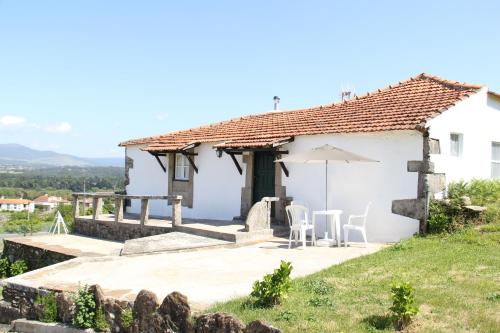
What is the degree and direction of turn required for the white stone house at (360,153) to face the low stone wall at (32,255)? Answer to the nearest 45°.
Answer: approximately 45° to its right

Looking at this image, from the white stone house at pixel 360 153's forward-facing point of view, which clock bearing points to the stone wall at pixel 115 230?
The stone wall is roughly at 2 o'clock from the white stone house.

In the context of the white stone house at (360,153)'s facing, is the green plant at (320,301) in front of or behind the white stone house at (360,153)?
in front

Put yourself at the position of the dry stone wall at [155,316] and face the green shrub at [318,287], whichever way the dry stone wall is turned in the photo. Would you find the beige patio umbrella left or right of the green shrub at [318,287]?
left

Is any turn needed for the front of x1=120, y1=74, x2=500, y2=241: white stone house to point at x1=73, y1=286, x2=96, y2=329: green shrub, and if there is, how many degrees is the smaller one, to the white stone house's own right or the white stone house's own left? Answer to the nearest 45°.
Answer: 0° — it already faces it

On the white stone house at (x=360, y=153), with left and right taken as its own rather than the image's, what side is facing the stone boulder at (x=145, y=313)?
front

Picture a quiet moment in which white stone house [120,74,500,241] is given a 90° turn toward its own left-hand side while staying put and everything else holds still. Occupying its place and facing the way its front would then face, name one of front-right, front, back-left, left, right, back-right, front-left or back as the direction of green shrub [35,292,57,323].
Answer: right

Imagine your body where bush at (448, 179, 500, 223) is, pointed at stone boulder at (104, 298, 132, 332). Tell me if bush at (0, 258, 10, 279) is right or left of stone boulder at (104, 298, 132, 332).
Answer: right

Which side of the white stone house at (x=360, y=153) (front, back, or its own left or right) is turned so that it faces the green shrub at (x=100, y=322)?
front

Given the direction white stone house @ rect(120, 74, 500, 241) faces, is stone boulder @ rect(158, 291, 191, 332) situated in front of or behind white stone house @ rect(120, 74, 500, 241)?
in front

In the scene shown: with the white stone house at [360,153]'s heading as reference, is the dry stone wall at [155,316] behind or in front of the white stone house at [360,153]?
in front

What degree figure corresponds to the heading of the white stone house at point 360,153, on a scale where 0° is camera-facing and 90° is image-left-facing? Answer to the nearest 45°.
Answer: approximately 45°
